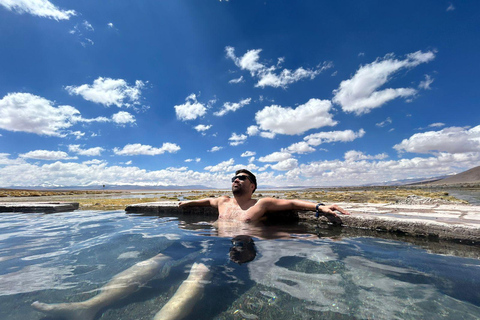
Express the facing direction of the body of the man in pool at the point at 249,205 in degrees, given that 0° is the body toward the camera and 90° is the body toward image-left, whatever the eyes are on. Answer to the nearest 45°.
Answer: approximately 45°
